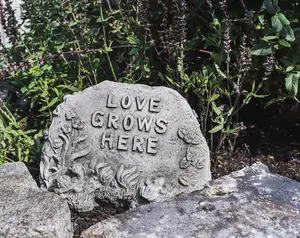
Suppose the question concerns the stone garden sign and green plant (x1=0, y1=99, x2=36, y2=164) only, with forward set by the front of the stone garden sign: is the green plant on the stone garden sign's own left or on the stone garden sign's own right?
on the stone garden sign's own right

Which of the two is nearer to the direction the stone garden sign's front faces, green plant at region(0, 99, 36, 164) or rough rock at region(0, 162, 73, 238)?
the rough rock

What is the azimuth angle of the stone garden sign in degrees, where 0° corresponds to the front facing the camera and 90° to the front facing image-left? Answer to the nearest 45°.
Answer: approximately 0°

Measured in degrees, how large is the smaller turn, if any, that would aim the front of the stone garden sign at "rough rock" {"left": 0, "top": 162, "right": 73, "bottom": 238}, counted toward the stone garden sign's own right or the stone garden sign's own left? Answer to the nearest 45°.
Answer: approximately 45° to the stone garden sign's own right
